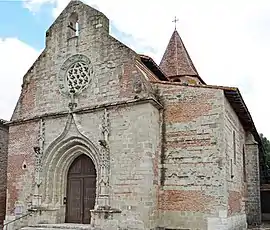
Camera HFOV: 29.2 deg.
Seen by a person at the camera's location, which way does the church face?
facing the viewer and to the left of the viewer
